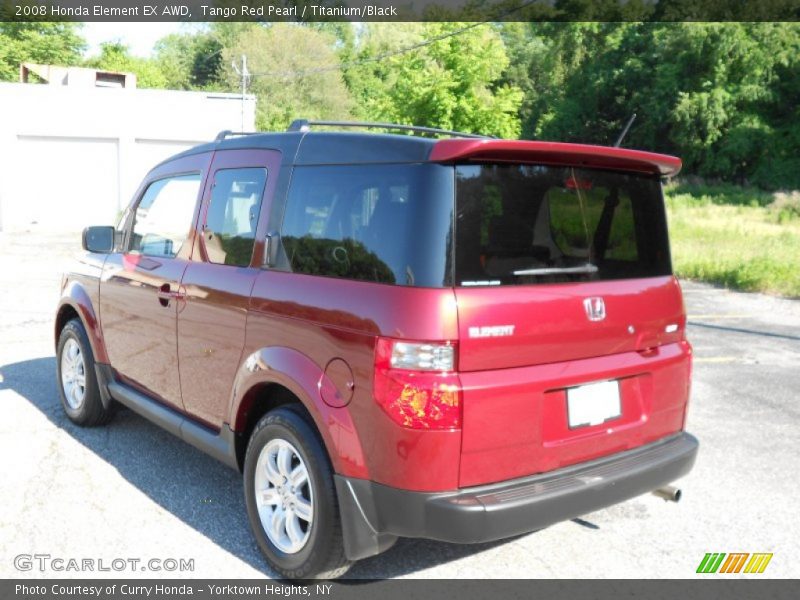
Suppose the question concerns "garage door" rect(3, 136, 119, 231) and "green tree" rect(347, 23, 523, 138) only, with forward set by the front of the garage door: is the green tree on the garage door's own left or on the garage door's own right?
on the garage door's own left

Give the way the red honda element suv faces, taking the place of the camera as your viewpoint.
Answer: facing away from the viewer and to the left of the viewer

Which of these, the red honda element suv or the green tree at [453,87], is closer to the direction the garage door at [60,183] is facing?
the red honda element suv

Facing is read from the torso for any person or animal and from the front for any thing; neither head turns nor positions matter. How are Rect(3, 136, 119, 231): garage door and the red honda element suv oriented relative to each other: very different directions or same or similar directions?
very different directions

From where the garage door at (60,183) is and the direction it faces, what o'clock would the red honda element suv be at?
The red honda element suv is roughly at 12 o'clock from the garage door.

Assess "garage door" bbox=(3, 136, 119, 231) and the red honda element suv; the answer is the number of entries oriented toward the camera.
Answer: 1

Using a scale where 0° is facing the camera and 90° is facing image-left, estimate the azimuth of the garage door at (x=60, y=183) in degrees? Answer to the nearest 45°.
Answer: approximately 0°

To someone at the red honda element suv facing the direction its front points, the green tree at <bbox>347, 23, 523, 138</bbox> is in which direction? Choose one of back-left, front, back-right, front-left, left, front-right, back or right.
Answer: front-right
